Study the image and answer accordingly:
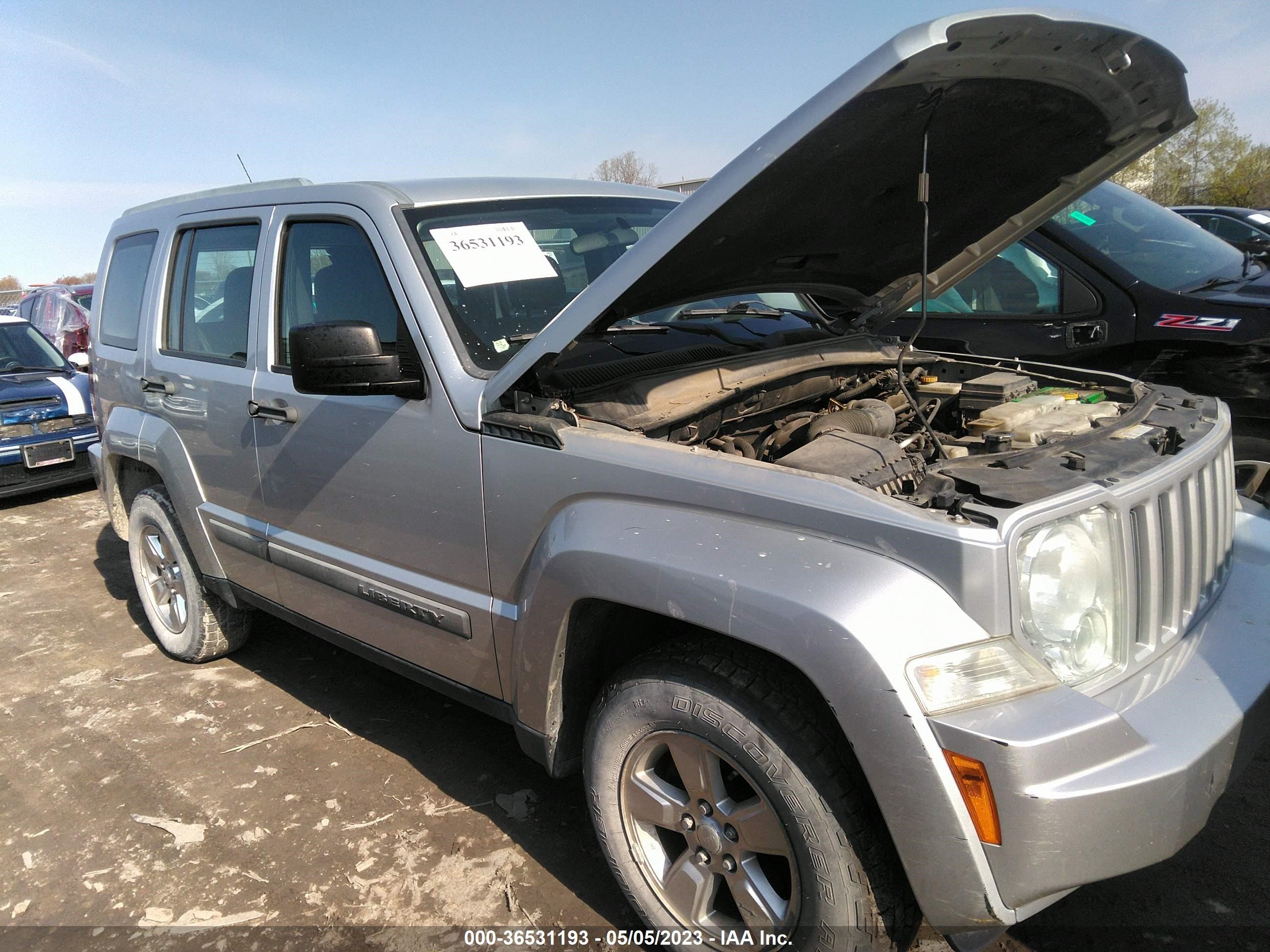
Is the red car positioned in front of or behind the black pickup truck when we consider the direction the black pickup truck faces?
behind

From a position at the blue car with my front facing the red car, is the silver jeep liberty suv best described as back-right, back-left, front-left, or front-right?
back-right

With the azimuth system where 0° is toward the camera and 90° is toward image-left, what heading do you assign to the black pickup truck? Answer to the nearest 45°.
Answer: approximately 315°

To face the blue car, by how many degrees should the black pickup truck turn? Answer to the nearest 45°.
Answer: approximately 135° to its right

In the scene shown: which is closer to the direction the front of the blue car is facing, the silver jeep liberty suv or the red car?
the silver jeep liberty suv

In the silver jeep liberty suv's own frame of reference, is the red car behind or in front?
behind

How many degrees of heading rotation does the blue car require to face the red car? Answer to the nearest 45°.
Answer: approximately 135° to its left
